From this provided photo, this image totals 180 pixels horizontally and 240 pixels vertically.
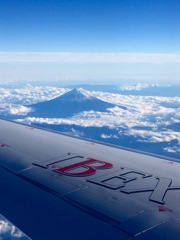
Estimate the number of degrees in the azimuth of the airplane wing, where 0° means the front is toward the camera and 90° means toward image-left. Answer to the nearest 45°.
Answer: approximately 225°
